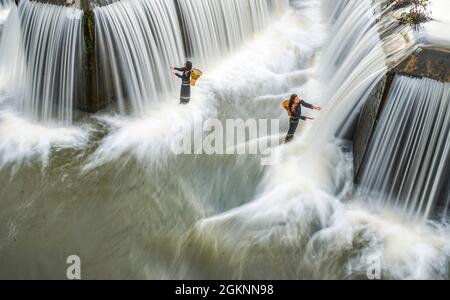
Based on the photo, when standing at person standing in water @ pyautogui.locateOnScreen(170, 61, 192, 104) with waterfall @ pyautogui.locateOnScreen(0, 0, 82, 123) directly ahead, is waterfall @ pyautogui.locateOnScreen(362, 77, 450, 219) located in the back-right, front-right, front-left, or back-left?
back-left

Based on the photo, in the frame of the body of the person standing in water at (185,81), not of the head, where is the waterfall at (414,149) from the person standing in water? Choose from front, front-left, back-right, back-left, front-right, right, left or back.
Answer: back-left

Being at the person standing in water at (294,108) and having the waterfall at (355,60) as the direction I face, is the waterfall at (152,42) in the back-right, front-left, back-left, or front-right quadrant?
back-left

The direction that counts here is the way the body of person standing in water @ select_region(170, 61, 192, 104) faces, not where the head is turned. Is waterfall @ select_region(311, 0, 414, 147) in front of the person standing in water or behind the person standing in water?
behind
